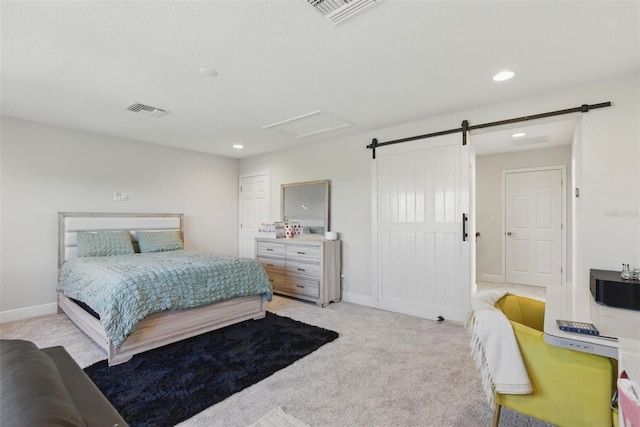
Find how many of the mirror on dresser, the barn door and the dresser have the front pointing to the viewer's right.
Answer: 0

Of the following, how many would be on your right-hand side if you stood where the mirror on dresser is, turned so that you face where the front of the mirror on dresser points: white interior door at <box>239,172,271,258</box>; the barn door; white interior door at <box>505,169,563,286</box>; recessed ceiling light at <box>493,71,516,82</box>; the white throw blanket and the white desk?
1

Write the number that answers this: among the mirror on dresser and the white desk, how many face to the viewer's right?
0

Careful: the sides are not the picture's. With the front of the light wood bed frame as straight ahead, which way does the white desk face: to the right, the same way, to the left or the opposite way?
the opposite way

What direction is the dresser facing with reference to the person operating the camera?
facing the viewer and to the left of the viewer

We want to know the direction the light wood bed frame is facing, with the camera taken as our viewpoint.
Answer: facing the viewer and to the right of the viewer

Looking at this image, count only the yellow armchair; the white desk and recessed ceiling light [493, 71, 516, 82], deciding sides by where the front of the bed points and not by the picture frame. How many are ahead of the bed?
3

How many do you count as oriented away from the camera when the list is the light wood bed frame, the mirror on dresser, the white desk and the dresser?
0

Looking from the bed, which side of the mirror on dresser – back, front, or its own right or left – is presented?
front

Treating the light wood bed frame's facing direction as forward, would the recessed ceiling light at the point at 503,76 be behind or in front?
in front

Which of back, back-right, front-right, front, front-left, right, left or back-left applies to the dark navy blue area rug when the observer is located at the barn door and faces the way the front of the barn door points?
front

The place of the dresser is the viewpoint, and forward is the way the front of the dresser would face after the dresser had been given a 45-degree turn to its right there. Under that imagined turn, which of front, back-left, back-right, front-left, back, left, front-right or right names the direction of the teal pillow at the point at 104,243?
front

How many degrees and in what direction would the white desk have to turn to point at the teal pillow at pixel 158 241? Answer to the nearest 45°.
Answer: approximately 45° to its right

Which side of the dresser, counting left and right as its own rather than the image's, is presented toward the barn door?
left

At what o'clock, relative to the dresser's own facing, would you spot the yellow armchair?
The yellow armchair is roughly at 10 o'clock from the dresser.
